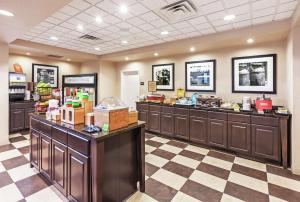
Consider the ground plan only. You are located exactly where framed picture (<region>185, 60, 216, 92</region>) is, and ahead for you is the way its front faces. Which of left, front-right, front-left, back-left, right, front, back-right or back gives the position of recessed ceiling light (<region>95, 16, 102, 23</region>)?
front

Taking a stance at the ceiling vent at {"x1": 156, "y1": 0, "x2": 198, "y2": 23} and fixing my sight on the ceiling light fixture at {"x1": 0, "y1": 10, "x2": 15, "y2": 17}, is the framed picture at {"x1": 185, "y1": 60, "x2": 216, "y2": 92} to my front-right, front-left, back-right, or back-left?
back-right

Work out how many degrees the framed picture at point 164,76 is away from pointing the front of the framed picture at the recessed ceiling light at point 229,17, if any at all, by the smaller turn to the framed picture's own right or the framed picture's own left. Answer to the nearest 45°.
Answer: approximately 90° to the framed picture's own left

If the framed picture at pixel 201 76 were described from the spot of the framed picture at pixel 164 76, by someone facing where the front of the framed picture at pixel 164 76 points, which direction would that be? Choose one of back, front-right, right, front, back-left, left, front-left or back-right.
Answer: left

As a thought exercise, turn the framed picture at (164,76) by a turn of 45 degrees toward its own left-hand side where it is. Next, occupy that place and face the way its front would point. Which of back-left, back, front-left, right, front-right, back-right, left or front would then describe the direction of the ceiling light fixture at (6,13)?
front-right

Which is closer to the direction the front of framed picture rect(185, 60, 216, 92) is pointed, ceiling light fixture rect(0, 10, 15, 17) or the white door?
the ceiling light fixture

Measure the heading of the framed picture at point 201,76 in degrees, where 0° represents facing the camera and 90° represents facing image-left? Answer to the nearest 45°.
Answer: approximately 45°

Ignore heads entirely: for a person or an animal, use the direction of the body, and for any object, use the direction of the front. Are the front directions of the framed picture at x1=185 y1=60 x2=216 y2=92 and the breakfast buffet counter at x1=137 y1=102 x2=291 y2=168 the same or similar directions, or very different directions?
same or similar directions

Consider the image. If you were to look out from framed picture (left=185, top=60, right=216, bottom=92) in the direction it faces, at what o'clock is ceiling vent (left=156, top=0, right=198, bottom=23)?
The ceiling vent is roughly at 11 o'clock from the framed picture.

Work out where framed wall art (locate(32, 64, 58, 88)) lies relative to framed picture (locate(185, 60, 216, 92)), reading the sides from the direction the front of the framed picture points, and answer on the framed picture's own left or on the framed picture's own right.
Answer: on the framed picture's own right

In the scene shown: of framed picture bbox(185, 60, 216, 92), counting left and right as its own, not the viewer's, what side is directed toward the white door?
right

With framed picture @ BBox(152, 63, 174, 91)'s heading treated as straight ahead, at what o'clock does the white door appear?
The white door is roughly at 3 o'clock from the framed picture.

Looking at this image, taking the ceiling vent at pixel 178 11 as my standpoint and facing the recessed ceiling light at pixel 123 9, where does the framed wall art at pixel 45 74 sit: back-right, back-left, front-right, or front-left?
front-right

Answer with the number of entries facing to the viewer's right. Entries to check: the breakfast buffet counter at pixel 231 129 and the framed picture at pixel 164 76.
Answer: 0

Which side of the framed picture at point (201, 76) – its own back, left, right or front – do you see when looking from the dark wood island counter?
front

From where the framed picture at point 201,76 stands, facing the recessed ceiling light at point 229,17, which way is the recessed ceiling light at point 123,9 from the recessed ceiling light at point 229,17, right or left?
right

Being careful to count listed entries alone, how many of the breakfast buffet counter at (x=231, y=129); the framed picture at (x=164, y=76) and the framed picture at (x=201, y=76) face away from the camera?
0

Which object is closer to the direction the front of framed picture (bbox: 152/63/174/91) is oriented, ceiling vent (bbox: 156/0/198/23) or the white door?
the ceiling vent

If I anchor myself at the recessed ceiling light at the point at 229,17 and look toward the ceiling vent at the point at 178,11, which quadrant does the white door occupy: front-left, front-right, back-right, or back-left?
front-right
